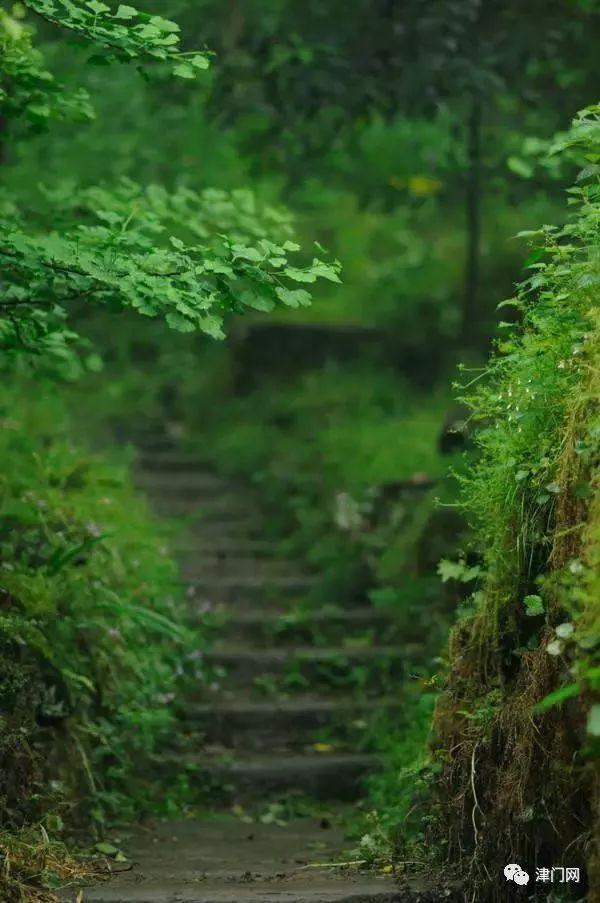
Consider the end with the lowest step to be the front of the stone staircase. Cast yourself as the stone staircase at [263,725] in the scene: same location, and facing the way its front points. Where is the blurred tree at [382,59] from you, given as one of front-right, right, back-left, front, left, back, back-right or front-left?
back

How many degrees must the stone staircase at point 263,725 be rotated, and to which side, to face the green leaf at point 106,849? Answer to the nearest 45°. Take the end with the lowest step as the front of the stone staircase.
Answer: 0° — it already faces it

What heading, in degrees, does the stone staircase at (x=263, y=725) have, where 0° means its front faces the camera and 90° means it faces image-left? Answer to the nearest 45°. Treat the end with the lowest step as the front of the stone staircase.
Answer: approximately 0°
